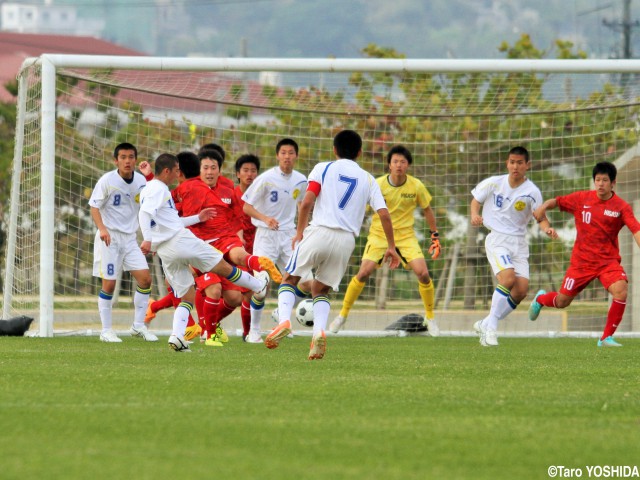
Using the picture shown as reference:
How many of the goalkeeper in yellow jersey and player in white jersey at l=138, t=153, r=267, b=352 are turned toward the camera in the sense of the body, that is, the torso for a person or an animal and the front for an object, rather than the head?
1

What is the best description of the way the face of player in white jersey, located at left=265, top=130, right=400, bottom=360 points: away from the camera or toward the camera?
away from the camera

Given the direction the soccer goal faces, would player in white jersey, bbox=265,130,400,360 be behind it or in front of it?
in front

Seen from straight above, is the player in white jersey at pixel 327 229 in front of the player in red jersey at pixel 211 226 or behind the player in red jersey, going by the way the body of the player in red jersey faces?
in front

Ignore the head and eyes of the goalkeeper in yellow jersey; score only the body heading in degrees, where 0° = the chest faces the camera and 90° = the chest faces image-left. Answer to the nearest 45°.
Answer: approximately 0°

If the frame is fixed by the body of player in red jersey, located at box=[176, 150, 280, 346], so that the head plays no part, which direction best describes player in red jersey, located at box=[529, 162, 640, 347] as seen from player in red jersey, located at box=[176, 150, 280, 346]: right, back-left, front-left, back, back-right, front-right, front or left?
front-left

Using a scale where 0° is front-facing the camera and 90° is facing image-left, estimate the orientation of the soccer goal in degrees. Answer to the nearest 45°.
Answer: approximately 0°
